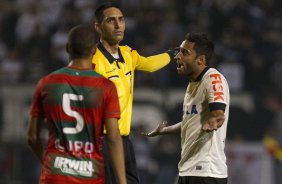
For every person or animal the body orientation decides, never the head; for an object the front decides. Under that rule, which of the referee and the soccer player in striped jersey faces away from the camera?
the soccer player in striped jersey

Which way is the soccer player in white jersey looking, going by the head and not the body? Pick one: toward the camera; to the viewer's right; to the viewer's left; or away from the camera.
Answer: to the viewer's left

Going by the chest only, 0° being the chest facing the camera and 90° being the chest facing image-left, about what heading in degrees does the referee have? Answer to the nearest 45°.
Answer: approximately 315°

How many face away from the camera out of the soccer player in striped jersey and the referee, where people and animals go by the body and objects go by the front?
1

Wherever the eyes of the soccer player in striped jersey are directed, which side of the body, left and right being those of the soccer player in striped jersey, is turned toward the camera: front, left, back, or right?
back

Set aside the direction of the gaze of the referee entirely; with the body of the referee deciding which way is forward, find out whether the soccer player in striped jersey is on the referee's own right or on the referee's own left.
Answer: on the referee's own right

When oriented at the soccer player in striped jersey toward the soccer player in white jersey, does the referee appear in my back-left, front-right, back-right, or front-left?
front-left

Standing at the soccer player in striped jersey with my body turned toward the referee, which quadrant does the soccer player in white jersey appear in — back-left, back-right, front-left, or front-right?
front-right
